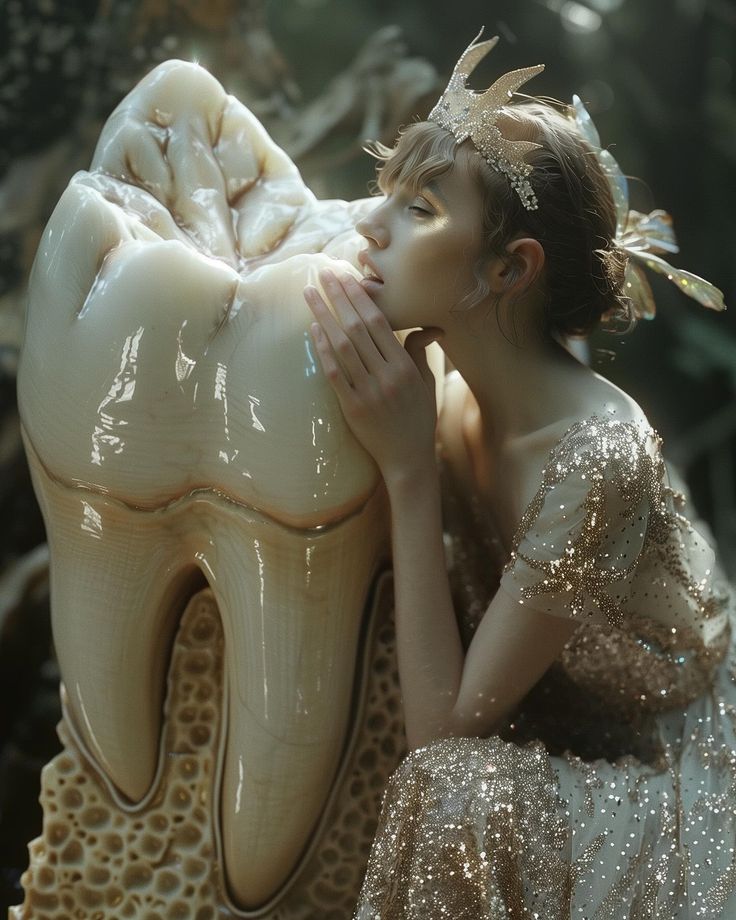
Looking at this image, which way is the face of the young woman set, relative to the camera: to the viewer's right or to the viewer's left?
to the viewer's left

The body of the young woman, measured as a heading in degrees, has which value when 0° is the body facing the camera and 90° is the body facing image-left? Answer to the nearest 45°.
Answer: approximately 90°
